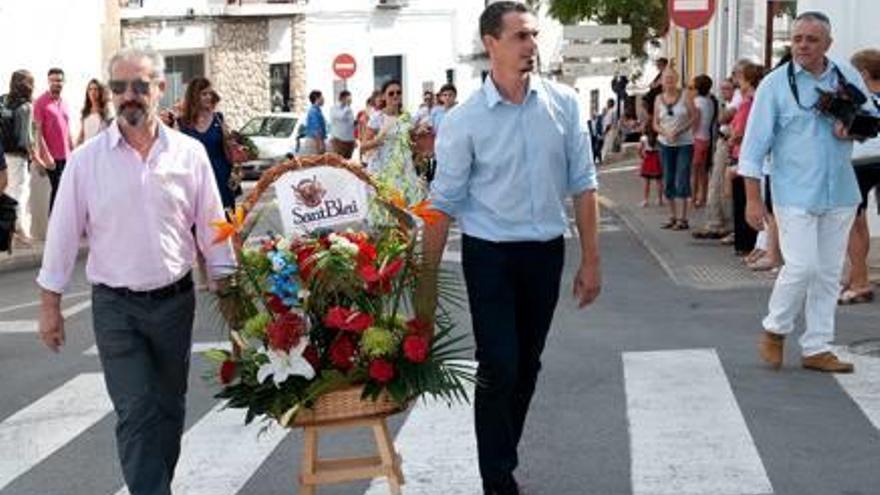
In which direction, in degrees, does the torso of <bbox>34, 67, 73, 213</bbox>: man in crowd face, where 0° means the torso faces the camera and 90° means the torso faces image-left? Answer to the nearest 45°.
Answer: approximately 315°

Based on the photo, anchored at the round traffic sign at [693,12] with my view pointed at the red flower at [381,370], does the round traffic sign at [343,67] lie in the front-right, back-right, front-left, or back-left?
back-right

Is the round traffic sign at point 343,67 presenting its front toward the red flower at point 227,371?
yes

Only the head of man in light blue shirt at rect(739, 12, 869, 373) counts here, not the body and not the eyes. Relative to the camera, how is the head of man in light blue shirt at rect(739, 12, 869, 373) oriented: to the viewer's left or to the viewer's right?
to the viewer's left

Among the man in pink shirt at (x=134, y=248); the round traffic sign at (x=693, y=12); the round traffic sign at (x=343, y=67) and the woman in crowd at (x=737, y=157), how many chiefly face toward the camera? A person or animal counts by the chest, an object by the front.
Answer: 3

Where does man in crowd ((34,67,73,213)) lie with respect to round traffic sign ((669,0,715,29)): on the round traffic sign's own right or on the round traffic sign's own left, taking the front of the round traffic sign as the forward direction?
on the round traffic sign's own right

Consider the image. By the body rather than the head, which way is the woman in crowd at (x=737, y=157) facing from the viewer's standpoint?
to the viewer's left

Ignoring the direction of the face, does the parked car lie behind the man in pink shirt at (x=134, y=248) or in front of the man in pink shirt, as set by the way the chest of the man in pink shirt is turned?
behind
